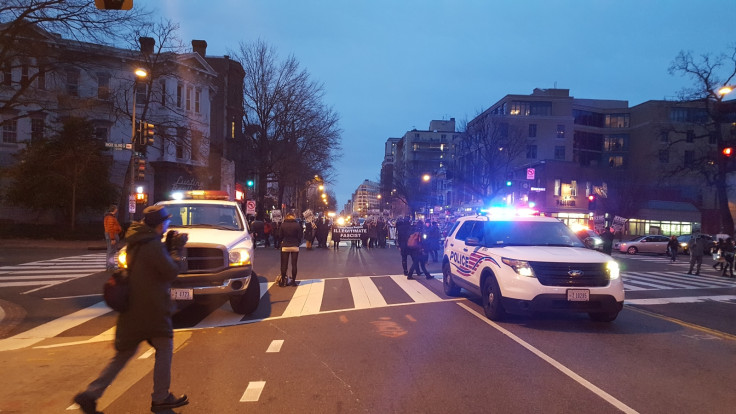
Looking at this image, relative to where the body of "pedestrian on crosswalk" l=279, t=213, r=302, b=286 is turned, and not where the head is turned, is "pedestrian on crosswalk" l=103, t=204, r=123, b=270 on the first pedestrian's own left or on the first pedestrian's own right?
on the first pedestrian's own left

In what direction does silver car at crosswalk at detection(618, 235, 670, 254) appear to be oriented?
to the viewer's left

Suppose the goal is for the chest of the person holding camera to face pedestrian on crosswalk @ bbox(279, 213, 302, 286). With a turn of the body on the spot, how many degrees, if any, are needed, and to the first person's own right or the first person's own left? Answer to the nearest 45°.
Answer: approximately 45° to the first person's own left

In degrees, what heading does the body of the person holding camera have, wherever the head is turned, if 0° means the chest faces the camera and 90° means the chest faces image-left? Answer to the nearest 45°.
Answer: approximately 270°

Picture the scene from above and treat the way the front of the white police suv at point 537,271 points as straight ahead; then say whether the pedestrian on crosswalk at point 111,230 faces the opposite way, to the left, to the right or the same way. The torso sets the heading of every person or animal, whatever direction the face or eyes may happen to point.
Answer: to the left

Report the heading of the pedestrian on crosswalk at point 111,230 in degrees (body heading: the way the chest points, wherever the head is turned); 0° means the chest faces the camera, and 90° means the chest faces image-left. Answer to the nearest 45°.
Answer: approximately 270°

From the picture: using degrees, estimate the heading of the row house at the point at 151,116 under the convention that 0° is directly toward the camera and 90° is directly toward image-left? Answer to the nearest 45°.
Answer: approximately 315°

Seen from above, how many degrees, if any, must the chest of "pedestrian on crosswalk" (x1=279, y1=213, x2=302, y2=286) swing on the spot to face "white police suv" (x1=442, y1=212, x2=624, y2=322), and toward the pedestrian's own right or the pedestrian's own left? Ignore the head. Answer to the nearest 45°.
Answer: approximately 135° to the pedestrian's own right

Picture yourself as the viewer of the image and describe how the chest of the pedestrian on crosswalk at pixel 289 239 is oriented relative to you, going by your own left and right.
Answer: facing away from the viewer

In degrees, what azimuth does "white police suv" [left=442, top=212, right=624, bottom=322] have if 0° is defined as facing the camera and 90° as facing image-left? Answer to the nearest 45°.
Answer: approximately 315°

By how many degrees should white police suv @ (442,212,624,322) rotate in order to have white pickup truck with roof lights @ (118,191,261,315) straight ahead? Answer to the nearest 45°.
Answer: approximately 135° to its right
